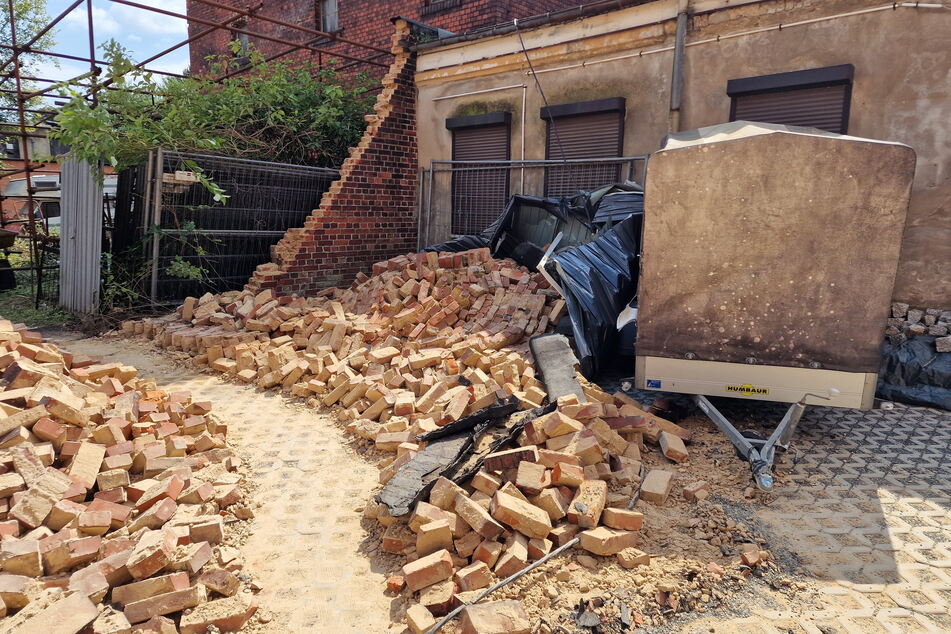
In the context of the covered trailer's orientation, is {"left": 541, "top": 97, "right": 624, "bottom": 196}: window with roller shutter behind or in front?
behind

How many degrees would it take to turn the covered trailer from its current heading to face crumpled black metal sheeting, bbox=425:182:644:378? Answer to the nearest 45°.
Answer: approximately 135° to its right

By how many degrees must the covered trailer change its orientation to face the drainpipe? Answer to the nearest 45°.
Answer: approximately 180°

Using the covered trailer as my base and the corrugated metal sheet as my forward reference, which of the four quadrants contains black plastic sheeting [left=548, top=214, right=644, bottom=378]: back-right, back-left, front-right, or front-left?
front-right

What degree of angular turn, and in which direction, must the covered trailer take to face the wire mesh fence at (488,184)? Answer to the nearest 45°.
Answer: approximately 135° to its right

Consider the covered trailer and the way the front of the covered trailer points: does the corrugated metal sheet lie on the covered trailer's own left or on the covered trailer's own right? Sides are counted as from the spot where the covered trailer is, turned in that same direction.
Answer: on the covered trailer's own right

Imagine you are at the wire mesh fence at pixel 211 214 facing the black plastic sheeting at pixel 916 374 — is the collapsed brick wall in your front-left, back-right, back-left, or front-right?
front-left

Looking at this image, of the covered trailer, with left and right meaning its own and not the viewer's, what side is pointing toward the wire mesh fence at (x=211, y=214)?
right

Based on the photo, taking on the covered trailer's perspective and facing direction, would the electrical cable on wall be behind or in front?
behind

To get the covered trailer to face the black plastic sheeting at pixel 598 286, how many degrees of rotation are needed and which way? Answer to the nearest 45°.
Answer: approximately 135° to its right

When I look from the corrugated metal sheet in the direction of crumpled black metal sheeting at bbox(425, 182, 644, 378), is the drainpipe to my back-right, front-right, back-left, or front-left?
front-left

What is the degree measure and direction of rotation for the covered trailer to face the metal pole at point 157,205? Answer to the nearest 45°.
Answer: approximately 90° to its right

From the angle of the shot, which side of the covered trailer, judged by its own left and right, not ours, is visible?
front
